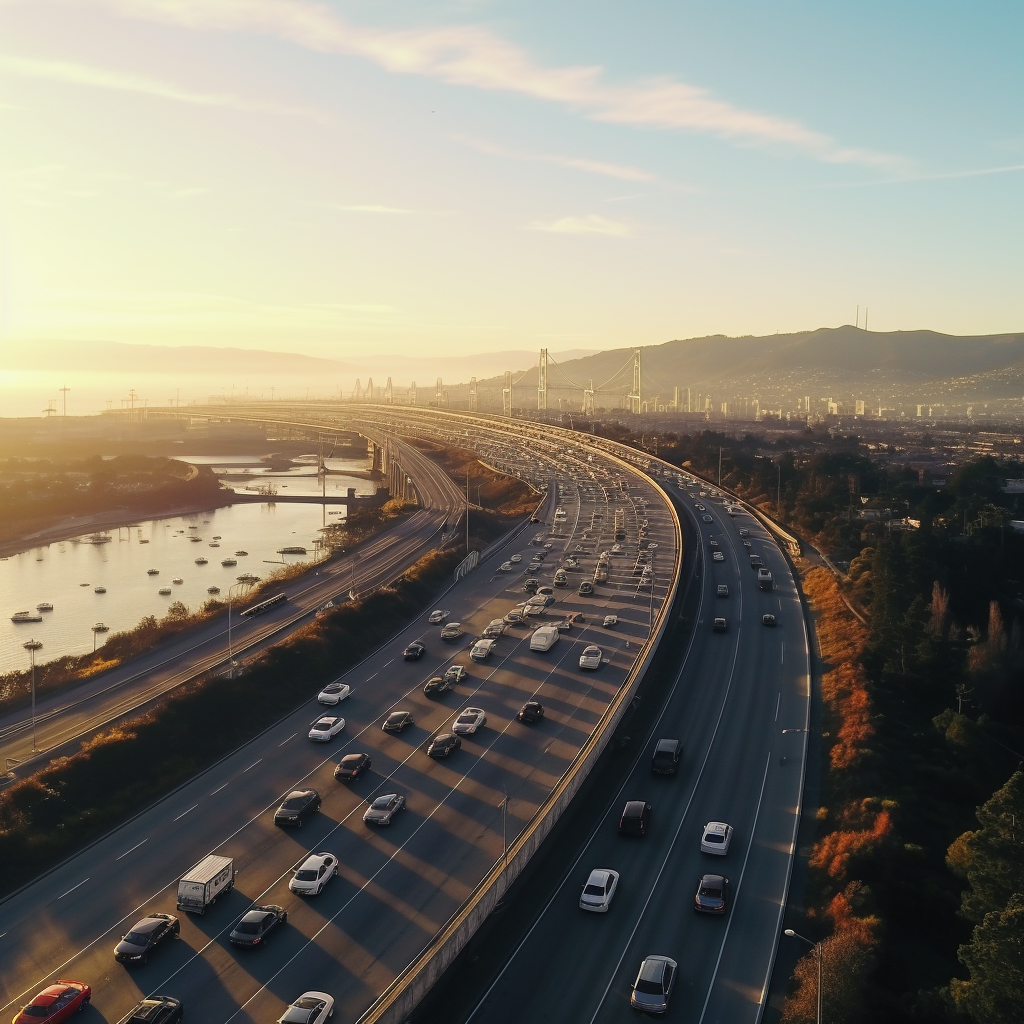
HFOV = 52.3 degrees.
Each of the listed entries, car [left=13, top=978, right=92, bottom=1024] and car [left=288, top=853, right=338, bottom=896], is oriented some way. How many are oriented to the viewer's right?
0

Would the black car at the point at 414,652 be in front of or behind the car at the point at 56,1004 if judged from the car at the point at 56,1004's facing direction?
behind

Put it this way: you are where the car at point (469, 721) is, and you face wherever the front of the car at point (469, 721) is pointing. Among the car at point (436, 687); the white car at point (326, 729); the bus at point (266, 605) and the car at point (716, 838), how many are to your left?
1

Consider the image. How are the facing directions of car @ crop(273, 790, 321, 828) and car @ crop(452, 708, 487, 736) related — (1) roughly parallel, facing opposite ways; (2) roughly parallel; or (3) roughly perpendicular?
roughly parallel

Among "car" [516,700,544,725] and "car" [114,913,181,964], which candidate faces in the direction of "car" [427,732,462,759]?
"car" [516,700,544,725]

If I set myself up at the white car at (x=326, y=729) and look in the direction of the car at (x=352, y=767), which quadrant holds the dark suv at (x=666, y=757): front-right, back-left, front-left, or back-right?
front-left

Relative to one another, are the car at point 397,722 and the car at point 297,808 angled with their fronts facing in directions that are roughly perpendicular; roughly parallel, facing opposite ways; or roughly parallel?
roughly parallel

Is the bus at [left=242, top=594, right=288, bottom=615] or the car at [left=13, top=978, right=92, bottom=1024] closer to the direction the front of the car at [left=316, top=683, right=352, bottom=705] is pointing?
the car

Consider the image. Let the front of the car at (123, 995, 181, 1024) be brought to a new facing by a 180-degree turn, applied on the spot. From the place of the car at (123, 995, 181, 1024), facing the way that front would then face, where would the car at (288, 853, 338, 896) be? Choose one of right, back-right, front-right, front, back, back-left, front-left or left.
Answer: front

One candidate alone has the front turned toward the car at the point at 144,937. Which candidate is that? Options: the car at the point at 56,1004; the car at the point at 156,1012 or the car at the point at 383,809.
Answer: the car at the point at 383,809

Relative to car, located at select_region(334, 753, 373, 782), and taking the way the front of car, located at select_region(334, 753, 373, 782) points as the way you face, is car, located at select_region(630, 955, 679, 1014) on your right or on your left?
on your left

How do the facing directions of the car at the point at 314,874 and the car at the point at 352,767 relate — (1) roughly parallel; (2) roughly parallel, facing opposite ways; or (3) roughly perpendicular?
roughly parallel

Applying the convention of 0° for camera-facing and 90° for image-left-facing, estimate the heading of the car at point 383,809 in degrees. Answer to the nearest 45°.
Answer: approximately 45°

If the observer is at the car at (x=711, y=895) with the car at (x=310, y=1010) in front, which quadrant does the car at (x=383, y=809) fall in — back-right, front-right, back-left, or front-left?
front-right

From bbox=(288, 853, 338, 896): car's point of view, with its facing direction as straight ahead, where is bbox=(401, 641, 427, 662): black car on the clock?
The black car is roughly at 5 o'clock from the car.

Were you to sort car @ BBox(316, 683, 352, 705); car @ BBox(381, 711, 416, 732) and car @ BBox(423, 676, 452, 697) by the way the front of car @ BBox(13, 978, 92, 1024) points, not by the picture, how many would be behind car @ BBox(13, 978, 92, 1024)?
3

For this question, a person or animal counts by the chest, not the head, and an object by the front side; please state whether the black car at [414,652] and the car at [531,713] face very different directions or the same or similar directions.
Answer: same or similar directions

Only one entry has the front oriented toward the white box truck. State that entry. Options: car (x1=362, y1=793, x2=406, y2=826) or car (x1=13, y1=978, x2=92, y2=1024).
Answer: car (x1=362, y1=793, x2=406, y2=826)

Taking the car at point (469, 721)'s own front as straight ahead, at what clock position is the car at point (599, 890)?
the car at point (599, 890) is roughly at 10 o'clock from the car at point (469, 721).

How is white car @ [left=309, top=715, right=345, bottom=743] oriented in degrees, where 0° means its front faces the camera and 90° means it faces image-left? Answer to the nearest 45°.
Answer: approximately 45°

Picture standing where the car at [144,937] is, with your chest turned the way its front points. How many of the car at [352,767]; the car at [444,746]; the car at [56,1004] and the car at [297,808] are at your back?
3

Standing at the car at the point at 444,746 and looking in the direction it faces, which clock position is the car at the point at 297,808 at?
the car at the point at 297,808 is roughly at 12 o'clock from the car at the point at 444,746.
